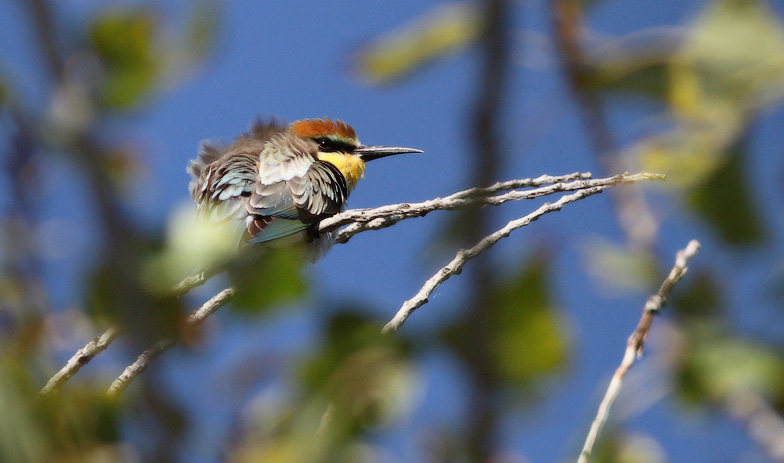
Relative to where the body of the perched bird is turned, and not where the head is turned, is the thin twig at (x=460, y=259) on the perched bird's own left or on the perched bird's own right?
on the perched bird's own right

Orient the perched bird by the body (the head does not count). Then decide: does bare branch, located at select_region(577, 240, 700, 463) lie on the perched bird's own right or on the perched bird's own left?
on the perched bird's own right

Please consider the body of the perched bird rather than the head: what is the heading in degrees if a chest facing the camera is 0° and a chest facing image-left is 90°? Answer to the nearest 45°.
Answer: approximately 270°

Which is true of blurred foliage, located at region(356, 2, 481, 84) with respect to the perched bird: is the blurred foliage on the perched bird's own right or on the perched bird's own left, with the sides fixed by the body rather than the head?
on the perched bird's own right
